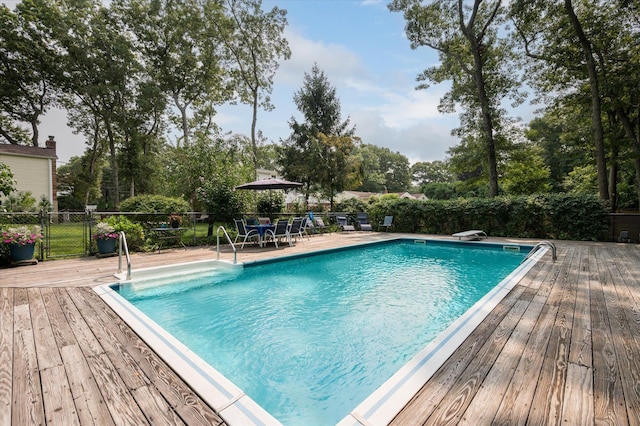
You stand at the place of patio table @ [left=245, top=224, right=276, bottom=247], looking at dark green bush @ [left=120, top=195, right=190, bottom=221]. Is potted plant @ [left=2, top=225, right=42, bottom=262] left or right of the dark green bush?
left

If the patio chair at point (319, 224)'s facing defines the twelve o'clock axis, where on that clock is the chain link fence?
The chain link fence is roughly at 3 o'clock from the patio chair.

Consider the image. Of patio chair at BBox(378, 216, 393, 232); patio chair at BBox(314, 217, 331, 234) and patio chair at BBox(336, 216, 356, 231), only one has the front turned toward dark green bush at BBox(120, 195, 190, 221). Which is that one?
patio chair at BBox(378, 216, 393, 232)

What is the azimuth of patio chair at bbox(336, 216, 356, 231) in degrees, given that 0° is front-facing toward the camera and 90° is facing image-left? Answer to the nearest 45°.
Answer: approximately 315°

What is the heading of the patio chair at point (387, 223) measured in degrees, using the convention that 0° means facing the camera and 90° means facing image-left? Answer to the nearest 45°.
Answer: approximately 45°

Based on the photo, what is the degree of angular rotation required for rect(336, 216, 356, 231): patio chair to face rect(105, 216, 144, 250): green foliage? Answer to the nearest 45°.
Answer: approximately 90° to its right

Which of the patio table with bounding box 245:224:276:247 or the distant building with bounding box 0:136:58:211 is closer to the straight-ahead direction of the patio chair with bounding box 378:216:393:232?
the patio table
